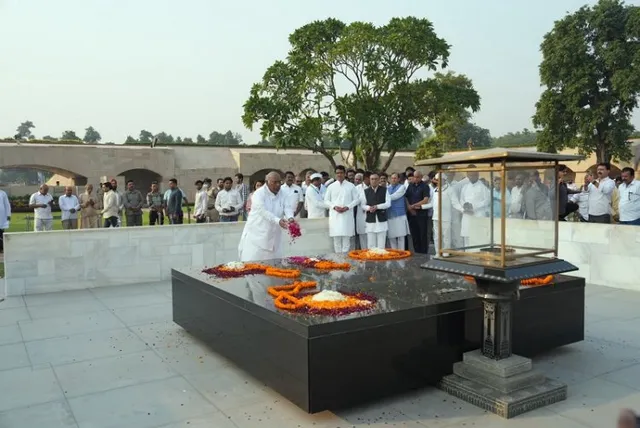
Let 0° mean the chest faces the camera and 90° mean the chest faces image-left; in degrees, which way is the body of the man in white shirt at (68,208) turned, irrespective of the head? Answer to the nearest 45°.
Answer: approximately 0°

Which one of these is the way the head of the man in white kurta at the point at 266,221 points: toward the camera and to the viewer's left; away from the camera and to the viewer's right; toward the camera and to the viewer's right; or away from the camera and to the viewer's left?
toward the camera and to the viewer's right

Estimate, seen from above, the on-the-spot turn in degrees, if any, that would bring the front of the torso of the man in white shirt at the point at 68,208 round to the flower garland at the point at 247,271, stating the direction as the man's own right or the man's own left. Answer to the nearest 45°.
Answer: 0° — they already face it

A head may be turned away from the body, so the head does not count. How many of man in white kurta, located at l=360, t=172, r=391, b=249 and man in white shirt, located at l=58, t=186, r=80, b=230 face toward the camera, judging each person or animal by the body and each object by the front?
2

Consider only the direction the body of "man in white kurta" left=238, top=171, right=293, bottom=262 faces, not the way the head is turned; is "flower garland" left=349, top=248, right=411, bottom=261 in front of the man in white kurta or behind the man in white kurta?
in front

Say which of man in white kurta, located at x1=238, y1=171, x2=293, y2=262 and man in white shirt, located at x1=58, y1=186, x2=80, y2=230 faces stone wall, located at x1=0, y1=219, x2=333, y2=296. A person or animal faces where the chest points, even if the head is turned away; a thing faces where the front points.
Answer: man in white shirt, located at x1=58, y1=186, x2=80, y2=230

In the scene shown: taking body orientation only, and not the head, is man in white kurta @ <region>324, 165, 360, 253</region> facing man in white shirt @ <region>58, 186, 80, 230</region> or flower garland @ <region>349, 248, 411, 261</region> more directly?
the flower garland

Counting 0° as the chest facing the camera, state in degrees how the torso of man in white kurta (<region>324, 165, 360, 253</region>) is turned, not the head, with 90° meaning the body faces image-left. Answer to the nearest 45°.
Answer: approximately 0°

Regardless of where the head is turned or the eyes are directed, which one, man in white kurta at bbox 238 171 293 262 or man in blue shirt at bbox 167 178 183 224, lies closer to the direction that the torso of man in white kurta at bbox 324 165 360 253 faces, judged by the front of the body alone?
the man in white kurta

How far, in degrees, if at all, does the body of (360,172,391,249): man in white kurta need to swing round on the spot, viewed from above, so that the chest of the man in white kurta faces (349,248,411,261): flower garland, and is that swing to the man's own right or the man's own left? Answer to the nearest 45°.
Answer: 0° — they already face it

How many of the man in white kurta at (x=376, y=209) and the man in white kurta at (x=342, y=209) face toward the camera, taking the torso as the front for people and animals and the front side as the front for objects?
2

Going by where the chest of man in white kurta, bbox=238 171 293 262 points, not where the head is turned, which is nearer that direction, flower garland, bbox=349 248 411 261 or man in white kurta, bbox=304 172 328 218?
the flower garland

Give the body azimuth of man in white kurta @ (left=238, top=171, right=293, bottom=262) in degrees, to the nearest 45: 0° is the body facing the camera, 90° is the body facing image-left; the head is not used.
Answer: approximately 315°

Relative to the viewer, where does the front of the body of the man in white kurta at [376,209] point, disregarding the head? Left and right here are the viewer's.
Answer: facing the viewer

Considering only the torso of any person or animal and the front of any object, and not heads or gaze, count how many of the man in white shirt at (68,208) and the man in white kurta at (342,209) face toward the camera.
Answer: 2

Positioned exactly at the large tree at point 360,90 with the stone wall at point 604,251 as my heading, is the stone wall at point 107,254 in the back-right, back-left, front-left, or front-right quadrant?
front-right

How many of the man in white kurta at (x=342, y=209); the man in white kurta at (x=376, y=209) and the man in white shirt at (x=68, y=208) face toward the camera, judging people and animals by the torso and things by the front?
3

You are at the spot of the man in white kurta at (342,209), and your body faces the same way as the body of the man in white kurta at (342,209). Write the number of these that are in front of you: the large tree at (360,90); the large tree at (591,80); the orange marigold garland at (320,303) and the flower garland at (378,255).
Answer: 2
